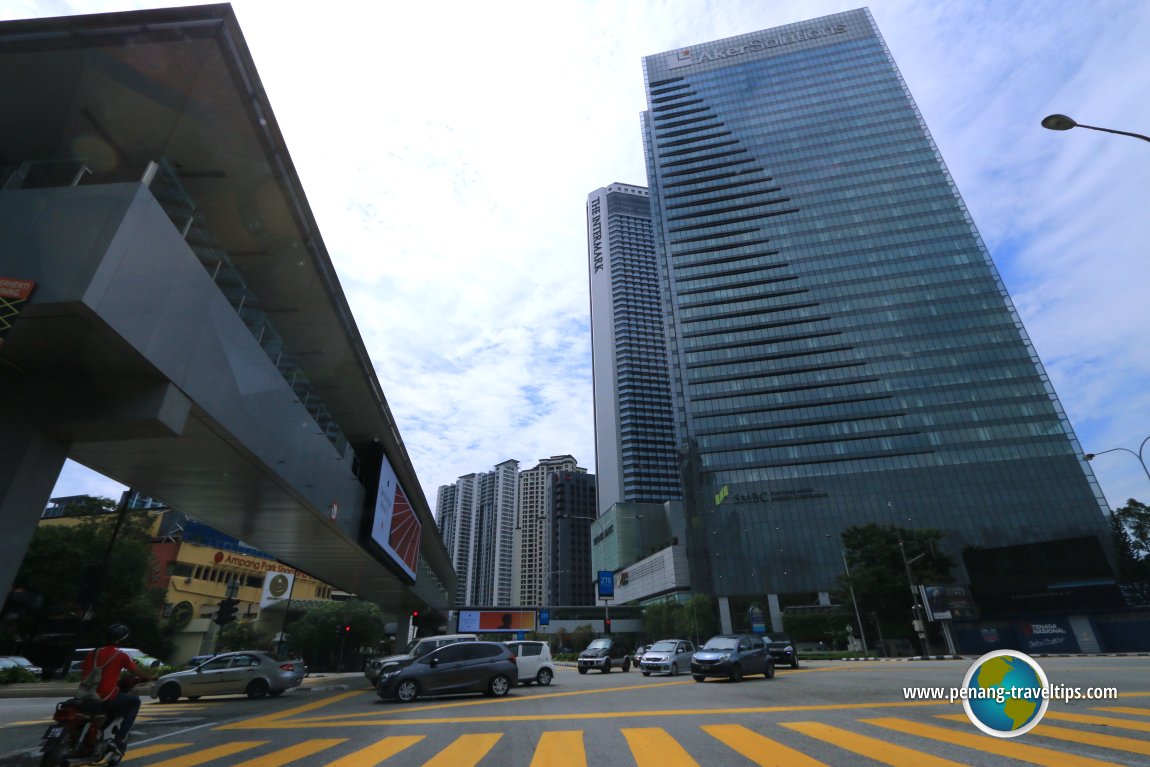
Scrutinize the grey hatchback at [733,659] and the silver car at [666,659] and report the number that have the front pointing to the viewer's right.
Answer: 0

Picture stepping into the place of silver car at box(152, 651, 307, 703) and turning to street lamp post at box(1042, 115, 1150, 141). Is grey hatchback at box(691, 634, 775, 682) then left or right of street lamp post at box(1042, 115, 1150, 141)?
left

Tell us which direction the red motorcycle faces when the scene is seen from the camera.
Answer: facing away from the viewer and to the right of the viewer

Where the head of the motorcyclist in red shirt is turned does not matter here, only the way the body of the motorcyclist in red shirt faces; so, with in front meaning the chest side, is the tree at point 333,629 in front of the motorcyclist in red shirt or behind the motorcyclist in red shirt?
in front

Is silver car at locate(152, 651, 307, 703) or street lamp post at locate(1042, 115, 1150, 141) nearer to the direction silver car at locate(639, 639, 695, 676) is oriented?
the silver car at locate(152, 651, 307, 703)

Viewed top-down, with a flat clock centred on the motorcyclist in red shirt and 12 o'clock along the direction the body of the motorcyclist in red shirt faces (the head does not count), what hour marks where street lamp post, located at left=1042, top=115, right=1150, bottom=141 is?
The street lamp post is roughly at 3 o'clock from the motorcyclist in red shirt.

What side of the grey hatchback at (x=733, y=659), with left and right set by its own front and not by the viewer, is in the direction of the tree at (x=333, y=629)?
right

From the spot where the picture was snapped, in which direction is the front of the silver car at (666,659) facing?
facing the viewer and to the left of the viewer

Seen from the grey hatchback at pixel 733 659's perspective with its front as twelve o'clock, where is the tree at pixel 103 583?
The tree is roughly at 2 o'clock from the grey hatchback.

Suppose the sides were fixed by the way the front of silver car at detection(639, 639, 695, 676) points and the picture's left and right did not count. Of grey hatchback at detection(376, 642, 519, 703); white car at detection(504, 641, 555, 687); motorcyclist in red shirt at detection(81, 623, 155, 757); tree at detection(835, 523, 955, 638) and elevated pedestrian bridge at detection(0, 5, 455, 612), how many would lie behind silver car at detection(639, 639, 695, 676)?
1
